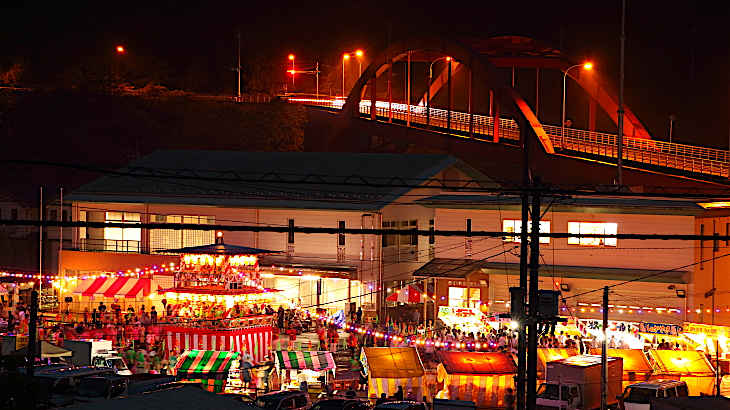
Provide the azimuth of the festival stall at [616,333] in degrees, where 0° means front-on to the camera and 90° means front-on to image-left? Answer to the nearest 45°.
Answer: approximately 0°

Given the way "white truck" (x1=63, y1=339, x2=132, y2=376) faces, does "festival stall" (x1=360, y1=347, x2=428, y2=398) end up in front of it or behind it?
in front

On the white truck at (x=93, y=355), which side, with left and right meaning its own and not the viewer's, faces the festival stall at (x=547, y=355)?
front

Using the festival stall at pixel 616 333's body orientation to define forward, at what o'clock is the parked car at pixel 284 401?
The parked car is roughly at 1 o'clock from the festival stall.

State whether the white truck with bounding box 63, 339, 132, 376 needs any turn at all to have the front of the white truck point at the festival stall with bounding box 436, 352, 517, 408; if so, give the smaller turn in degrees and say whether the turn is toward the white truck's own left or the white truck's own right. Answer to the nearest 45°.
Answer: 0° — it already faces it

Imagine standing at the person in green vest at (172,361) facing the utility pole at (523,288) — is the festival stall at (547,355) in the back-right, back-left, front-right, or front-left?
front-left

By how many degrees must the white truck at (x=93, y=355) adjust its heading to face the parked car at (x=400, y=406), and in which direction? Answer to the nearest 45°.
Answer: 0° — it already faces it

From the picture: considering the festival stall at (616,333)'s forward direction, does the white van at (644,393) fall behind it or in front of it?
in front

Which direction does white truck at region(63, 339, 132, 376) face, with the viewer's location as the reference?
facing the viewer and to the right of the viewer

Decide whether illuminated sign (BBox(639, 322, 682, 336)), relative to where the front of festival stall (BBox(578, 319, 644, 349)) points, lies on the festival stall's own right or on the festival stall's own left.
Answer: on the festival stall's own left

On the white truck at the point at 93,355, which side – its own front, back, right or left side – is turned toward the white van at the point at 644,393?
front

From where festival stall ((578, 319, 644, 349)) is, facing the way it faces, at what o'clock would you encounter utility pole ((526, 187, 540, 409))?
The utility pole is roughly at 12 o'clock from the festival stall.

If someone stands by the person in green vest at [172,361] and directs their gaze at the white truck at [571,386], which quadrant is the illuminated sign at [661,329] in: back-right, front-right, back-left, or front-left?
front-left

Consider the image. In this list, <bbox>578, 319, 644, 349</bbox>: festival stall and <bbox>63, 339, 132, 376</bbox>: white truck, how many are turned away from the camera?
0
